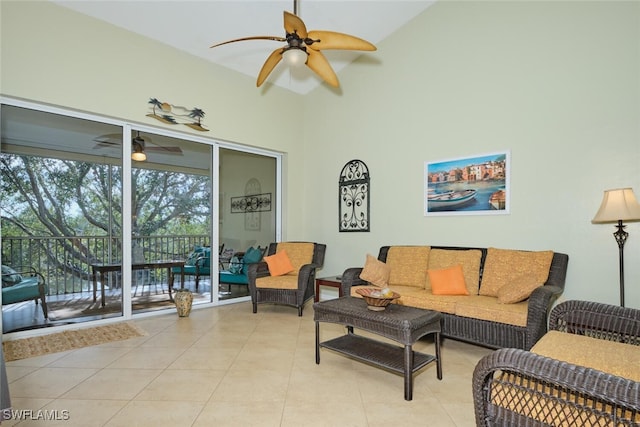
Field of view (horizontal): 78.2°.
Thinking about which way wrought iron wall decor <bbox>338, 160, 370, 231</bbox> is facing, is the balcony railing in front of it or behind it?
in front

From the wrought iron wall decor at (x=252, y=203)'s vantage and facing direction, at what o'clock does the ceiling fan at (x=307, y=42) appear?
The ceiling fan is roughly at 10 o'clock from the wrought iron wall decor.

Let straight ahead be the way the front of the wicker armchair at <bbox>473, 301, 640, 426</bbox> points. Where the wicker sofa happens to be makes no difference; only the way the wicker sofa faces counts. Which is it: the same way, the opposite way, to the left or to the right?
to the left

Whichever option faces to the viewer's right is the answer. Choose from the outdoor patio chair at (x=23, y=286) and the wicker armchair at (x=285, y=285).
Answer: the outdoor patio chair

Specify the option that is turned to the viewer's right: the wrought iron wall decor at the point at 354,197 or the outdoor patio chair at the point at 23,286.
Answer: the outdoor patio chair

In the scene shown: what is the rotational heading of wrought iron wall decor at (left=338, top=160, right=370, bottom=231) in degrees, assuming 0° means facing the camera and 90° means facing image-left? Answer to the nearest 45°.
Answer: approximately 45°

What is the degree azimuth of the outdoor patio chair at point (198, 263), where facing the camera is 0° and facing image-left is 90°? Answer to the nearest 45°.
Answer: approximately 45°

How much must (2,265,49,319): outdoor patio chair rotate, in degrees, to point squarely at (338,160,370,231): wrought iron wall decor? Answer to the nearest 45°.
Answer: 0° — it already faces it

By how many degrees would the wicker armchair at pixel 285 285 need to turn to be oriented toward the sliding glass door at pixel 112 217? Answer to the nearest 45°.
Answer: approximately 45° to its right

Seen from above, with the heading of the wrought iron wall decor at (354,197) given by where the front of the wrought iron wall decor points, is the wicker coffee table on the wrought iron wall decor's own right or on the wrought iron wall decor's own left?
on the wrought iron wall decor's own left

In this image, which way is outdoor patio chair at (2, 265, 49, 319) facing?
to the viewer's right

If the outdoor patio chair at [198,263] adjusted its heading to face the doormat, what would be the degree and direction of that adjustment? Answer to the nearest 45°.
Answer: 0° — it already faces it

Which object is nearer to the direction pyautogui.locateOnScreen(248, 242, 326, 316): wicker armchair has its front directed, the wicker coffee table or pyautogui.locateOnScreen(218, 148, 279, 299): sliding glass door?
the wicker coffee table

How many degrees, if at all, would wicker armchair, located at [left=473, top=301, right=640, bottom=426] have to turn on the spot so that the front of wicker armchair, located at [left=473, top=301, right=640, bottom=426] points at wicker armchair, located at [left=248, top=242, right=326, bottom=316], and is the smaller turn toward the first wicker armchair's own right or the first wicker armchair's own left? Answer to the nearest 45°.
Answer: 0° — it already faces it
